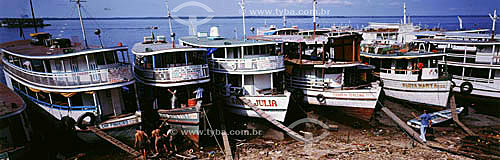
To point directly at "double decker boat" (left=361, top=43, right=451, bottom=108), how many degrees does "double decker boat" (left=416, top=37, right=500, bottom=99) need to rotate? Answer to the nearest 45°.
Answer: approximately 90° to its right

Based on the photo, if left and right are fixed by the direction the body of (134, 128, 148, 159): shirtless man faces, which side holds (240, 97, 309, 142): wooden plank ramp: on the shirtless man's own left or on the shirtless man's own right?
on the shirtless man's own right

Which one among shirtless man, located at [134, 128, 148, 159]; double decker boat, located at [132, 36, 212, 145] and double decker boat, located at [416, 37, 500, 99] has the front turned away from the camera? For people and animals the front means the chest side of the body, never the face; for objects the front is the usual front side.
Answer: the shirtless man

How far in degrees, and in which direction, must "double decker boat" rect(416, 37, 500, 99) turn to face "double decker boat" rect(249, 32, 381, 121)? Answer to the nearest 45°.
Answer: approximately 90° to its right

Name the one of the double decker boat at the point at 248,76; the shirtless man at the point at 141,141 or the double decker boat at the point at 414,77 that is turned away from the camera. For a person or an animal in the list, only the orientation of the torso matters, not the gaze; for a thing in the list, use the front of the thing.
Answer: the shirtless man

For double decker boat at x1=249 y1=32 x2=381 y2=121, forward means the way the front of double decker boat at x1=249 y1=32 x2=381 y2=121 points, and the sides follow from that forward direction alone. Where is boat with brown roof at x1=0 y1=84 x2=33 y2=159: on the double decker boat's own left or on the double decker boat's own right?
on the double decker boat's own right

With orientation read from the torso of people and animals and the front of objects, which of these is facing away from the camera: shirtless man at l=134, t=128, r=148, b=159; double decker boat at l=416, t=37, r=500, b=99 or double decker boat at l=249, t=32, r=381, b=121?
the shirtless man

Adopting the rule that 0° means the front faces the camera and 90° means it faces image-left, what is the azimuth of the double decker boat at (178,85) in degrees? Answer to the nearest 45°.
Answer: approximately 315°

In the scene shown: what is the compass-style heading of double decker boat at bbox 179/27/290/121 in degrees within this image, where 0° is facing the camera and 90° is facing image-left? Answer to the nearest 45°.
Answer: approximately 315°

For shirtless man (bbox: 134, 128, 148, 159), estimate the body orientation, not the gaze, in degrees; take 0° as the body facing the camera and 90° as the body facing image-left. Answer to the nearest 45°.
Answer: approximately 180°

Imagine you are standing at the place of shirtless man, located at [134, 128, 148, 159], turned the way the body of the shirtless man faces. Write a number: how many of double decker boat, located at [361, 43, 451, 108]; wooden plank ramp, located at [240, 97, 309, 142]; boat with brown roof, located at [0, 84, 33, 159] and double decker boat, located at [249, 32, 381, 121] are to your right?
3

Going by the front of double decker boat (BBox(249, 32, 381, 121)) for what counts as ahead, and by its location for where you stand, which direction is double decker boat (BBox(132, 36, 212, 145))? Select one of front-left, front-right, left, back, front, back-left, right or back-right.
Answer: right

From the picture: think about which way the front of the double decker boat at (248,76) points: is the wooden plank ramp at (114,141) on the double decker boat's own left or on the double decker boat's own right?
on the double decker boat's own right
